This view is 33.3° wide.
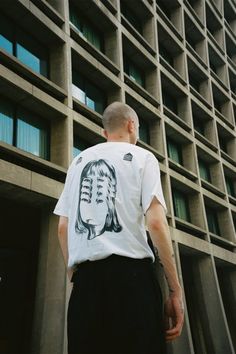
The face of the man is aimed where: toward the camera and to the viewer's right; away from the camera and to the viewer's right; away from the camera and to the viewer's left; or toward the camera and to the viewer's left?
away from the camera and to the viewer's right

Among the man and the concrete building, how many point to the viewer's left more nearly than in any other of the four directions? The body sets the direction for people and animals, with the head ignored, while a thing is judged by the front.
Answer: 0

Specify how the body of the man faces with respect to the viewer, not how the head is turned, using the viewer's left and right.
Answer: facing away from the viewer and to the right of the viewer

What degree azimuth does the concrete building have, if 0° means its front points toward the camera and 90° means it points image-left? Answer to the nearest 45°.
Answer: approximately 315°
